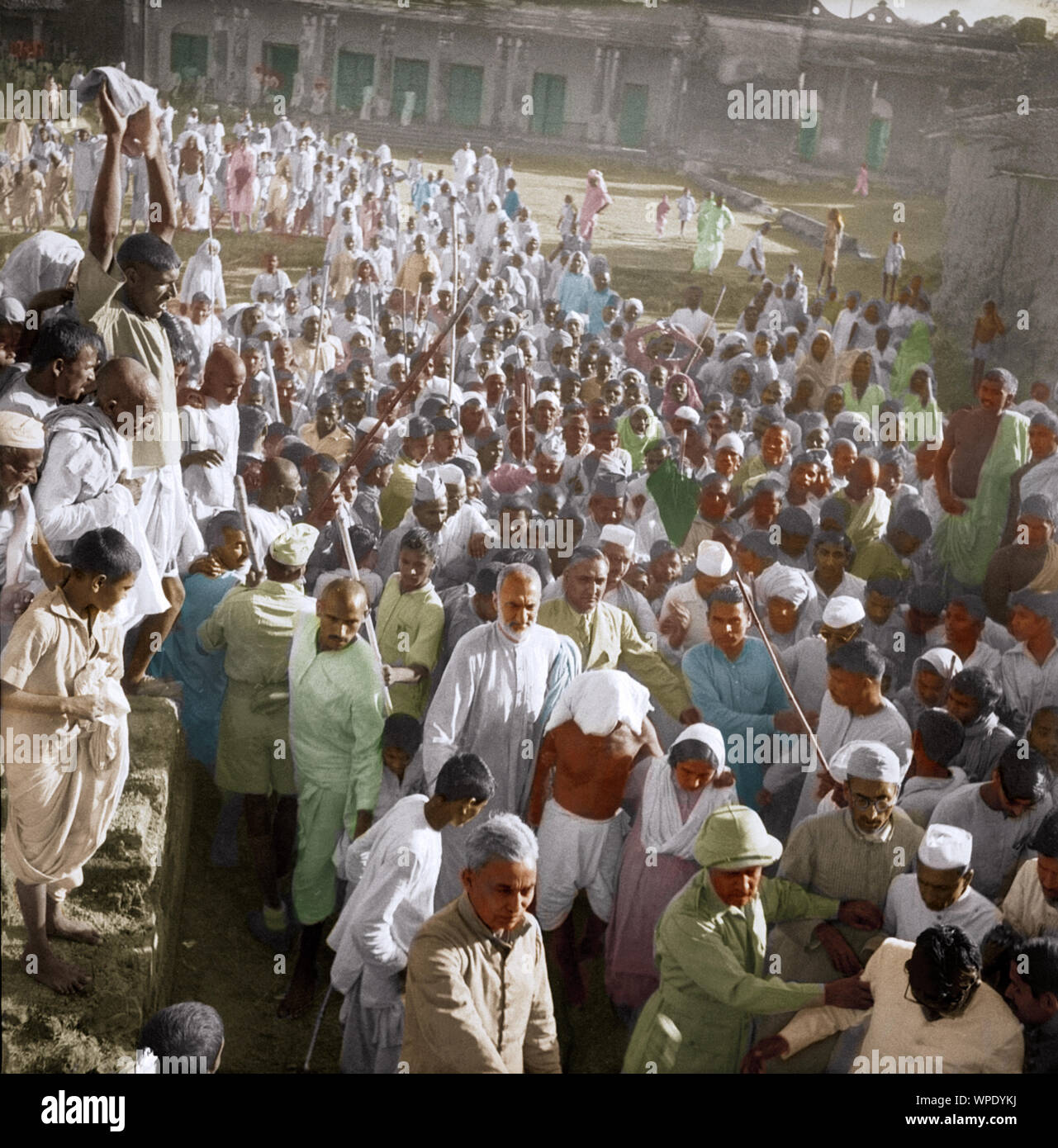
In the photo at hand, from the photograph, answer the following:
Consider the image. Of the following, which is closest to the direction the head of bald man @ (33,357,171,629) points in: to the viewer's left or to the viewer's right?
to the viewer's right

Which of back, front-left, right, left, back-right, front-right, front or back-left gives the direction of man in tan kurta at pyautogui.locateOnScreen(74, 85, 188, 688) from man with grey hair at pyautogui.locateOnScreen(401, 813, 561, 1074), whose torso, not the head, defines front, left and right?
back

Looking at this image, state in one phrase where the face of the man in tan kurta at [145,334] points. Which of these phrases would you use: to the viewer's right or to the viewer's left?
to the viewer's right

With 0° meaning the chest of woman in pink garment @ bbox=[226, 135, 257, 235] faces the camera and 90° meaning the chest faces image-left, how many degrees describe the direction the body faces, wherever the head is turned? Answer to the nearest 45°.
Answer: approximately 0°

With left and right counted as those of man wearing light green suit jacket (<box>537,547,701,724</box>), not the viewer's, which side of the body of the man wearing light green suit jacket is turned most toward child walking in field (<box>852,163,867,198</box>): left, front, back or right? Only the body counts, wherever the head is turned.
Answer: back

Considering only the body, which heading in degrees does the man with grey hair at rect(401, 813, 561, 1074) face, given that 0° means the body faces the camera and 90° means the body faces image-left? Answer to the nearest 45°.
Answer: approximately 315°

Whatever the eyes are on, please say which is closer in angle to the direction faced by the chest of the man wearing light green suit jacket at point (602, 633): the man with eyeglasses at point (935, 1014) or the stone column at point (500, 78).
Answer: the man with eyeglasses

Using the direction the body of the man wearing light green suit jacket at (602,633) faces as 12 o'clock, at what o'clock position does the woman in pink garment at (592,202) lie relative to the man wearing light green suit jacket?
The woman in pink garment is roughly at 6 o'clock from the man wearing light green suit jacket.

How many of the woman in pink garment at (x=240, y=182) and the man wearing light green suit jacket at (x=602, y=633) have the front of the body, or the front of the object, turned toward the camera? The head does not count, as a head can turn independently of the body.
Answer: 2

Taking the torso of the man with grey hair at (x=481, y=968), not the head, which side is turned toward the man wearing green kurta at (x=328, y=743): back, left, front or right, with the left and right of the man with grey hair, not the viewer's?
back
